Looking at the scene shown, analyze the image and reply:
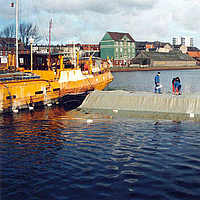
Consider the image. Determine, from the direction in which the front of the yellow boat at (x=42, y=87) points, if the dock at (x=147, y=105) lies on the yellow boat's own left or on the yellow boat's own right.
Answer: on the yellow boat's own right

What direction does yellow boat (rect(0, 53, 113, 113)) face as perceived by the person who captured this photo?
facing away from the viewer and to the right of the viewer
